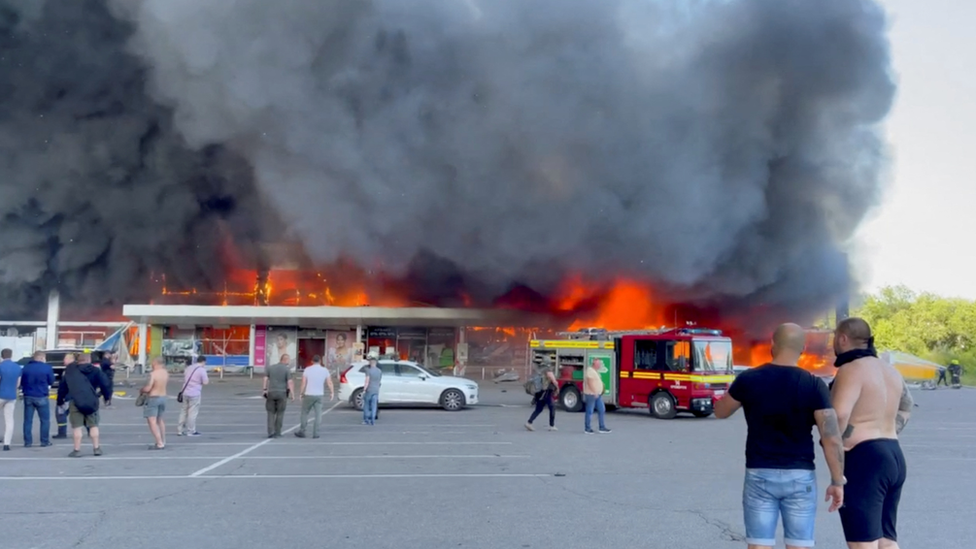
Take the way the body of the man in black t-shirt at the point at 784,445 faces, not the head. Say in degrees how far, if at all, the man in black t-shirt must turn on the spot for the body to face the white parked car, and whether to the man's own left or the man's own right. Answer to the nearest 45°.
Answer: approximately 45° to the man's own left

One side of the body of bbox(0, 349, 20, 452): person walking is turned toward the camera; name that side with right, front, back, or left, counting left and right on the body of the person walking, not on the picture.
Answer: back

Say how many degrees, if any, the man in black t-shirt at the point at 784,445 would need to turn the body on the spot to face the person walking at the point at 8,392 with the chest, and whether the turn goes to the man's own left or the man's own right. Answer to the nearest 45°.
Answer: approximately 45° to the man's own left

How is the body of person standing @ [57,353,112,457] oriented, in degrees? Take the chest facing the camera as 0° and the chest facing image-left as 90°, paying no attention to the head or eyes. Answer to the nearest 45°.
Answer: approximately 180°

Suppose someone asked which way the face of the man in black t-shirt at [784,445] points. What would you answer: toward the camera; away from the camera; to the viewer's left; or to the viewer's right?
away from the camera

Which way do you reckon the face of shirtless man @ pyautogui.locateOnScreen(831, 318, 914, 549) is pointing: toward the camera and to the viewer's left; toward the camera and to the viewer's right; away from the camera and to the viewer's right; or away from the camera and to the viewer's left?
away from the camera and to the viewer's left

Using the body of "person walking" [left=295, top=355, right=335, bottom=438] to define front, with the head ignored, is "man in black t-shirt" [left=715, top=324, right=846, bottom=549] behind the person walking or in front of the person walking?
behind

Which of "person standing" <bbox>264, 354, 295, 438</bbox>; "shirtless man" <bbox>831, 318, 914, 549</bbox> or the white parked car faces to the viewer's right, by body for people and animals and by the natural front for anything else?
the white parked car

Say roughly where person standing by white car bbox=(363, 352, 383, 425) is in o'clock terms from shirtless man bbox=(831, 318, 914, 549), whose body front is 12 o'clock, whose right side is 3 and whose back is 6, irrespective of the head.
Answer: The person standing by white car is roughly at 12 o'clock from the shirtless man.

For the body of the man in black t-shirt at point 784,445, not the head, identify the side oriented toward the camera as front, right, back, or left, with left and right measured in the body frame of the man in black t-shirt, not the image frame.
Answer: back

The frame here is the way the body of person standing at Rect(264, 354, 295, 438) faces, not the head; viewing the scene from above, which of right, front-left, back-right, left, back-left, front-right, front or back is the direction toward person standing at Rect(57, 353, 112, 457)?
back-left

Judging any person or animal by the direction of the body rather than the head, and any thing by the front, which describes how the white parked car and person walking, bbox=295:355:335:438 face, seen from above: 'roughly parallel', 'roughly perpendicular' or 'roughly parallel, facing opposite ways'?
roughly perpendicular
